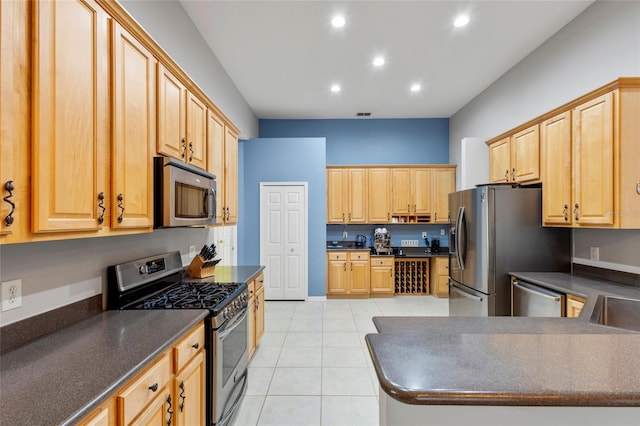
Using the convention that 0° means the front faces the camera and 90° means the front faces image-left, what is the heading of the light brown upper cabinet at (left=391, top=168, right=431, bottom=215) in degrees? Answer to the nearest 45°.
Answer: approximately 0°

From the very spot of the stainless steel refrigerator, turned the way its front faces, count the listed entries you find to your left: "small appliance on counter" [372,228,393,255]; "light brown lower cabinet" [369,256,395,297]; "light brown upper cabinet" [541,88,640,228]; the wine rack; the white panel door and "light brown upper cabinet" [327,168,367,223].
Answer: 1

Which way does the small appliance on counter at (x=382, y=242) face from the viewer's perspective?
toward the camera

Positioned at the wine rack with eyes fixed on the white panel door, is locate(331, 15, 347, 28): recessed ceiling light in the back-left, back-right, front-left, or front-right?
front-left

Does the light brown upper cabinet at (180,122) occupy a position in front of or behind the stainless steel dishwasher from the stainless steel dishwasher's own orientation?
in front

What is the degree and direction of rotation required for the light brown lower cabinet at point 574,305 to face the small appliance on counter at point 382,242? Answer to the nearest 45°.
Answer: approximately 90° to its right

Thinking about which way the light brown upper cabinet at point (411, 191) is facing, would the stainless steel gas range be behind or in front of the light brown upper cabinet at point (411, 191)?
in front

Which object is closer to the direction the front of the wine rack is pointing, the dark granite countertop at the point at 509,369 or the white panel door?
the dark granite countertop

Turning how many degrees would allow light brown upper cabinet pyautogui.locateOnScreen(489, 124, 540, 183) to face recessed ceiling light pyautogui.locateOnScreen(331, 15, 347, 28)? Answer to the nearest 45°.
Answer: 0° — it already faces it

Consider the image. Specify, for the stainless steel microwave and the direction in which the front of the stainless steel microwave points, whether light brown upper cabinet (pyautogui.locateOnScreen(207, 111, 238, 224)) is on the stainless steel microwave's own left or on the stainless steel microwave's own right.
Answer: on the stainless steel microwave's own left

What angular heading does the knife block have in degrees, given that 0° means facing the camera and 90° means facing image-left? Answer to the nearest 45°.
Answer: approximately 315°
